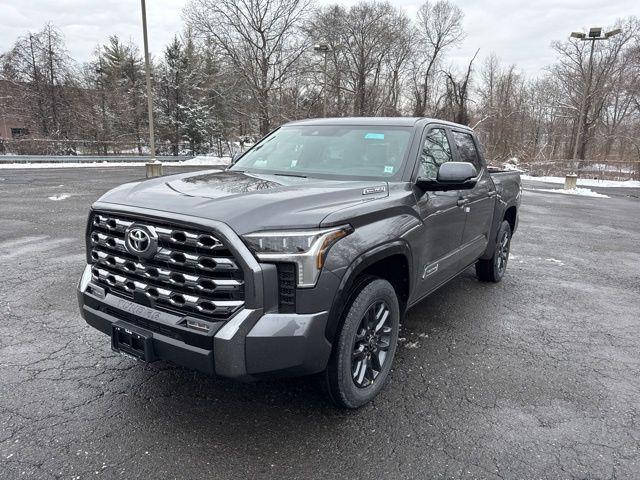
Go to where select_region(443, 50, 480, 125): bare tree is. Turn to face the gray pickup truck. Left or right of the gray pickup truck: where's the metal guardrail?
right

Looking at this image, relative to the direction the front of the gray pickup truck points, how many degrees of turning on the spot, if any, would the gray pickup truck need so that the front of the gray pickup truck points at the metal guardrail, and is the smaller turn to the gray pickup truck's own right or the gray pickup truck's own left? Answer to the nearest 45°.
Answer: approximately 90° to the gray pickup truck's own right

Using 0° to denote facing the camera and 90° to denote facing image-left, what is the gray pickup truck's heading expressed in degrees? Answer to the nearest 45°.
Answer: approximately 45°

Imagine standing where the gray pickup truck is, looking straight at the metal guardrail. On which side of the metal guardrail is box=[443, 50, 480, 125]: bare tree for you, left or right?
right

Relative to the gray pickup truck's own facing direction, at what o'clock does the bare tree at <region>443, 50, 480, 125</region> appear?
The bare tree is roughly at 5 o'clock from the gray pickup truck.
